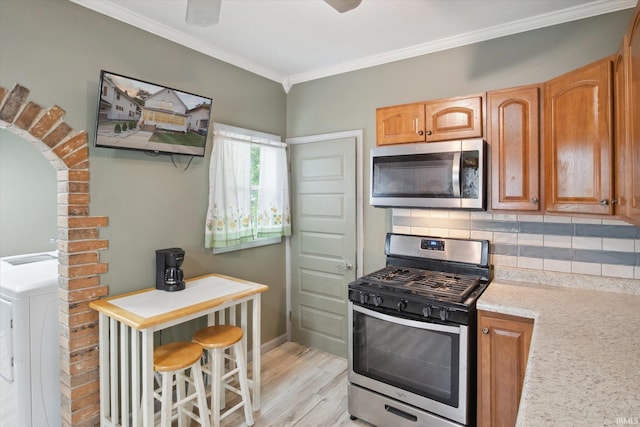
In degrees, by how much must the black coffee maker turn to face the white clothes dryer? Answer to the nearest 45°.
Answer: approximately 135° to its right

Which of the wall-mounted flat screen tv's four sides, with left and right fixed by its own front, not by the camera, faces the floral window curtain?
left

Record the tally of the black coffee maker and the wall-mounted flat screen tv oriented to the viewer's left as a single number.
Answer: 0

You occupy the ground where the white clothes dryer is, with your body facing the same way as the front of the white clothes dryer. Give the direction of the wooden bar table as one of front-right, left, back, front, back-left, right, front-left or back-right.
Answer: left

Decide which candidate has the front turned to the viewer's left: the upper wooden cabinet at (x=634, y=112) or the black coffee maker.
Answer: the upper wooden cabinet

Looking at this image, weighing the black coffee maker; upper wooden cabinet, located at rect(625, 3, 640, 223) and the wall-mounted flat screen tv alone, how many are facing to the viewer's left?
1

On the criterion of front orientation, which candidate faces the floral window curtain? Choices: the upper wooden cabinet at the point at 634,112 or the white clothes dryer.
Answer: the upper wooden cabinet

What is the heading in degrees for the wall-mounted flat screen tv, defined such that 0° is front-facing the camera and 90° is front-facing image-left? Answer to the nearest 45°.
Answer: approximately 315°

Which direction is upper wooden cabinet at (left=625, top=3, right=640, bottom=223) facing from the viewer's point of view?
to the viewer's left

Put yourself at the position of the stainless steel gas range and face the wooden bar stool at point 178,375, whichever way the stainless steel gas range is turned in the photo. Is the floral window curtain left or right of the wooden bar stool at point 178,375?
right
